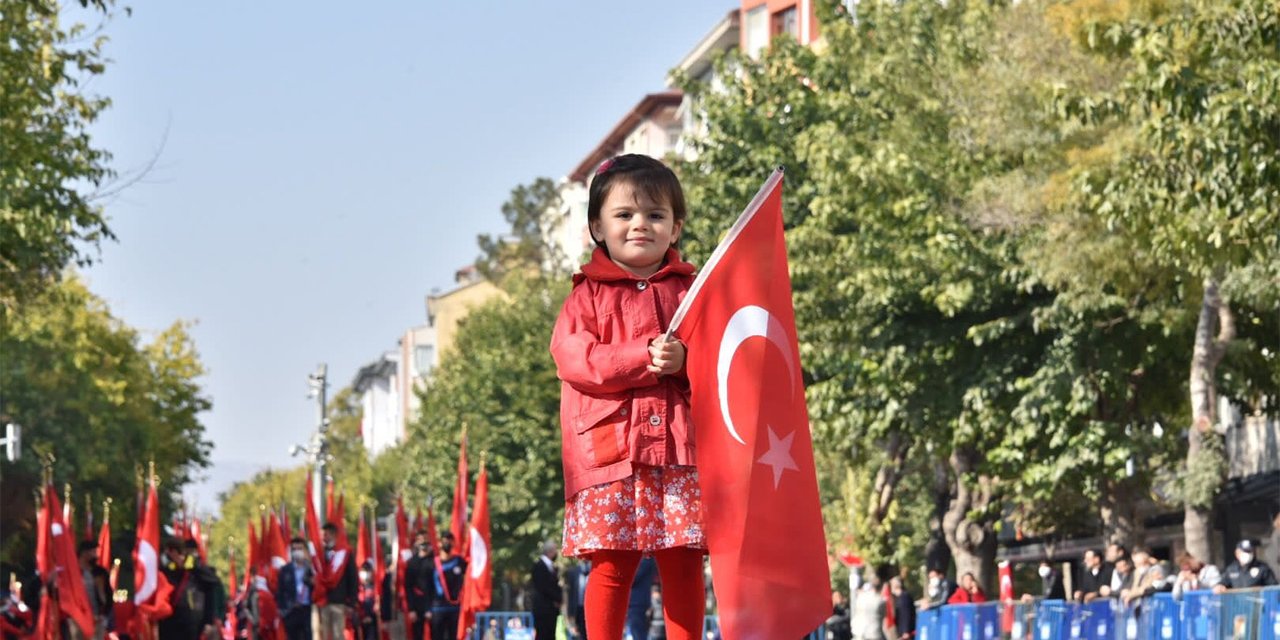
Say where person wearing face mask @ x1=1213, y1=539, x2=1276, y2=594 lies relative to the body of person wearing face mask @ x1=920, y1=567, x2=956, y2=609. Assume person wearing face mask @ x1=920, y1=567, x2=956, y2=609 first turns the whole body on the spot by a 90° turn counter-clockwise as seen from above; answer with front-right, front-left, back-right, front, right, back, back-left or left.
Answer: front-right

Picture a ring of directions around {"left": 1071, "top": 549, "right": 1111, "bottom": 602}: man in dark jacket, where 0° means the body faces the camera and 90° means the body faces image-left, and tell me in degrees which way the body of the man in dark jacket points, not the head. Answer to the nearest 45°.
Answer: approximately 45°

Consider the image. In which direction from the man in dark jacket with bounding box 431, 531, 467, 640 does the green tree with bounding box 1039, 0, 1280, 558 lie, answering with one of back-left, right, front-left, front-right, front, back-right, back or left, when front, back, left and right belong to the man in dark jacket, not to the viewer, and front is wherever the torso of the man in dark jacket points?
front-left

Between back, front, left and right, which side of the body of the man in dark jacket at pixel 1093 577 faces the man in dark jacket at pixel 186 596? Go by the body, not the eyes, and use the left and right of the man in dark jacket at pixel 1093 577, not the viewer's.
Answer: front

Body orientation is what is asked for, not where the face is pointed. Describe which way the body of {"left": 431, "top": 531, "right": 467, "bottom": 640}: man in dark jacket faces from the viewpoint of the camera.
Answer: toward the camera

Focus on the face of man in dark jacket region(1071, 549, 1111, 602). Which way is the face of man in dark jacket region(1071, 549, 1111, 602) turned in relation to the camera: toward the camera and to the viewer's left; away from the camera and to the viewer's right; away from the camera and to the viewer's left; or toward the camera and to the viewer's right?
toward the camera and to the viewer's left

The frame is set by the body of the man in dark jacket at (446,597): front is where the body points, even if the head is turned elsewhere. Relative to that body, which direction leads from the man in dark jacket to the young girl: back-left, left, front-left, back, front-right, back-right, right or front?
front

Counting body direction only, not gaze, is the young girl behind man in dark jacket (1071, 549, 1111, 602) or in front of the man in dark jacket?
in front

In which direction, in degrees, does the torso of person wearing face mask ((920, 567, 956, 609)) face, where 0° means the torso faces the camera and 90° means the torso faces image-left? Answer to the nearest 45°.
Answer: approximately 45°

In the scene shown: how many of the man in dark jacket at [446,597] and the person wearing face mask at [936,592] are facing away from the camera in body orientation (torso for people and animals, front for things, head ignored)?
0
